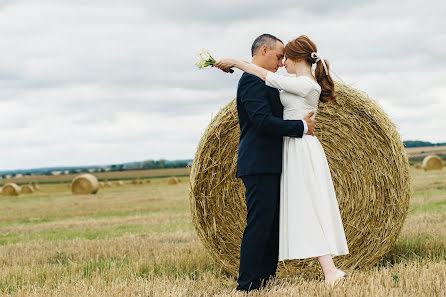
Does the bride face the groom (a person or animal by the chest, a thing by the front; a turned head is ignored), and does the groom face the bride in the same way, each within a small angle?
yes

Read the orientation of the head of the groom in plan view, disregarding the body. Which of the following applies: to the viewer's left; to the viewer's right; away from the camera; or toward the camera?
to the viewer's right

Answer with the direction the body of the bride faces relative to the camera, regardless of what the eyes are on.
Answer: to the viewer's left

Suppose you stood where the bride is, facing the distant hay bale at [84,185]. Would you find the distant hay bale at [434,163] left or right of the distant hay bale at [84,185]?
right

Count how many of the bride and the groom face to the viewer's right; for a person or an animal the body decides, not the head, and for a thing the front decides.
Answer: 1

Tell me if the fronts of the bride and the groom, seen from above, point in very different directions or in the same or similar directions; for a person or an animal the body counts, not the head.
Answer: very different directions

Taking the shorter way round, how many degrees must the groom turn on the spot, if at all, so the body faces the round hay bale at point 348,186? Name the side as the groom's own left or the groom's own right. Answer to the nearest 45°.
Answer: approximately 45° to the groom's own left

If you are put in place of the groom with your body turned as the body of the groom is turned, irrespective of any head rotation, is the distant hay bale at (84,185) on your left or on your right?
on your left

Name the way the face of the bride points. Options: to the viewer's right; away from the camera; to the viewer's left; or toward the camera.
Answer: to the viewer's left

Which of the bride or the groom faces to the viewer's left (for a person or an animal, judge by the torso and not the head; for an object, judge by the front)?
the bride

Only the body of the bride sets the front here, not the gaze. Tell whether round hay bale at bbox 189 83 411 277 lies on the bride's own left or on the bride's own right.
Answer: on the bride's own right

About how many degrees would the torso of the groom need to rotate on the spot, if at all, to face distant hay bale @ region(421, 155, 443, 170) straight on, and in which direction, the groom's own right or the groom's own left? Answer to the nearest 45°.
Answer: approximately 90° to the groom's own left

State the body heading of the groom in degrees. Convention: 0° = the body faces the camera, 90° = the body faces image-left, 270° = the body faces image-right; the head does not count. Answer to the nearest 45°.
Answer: approximately 270°
